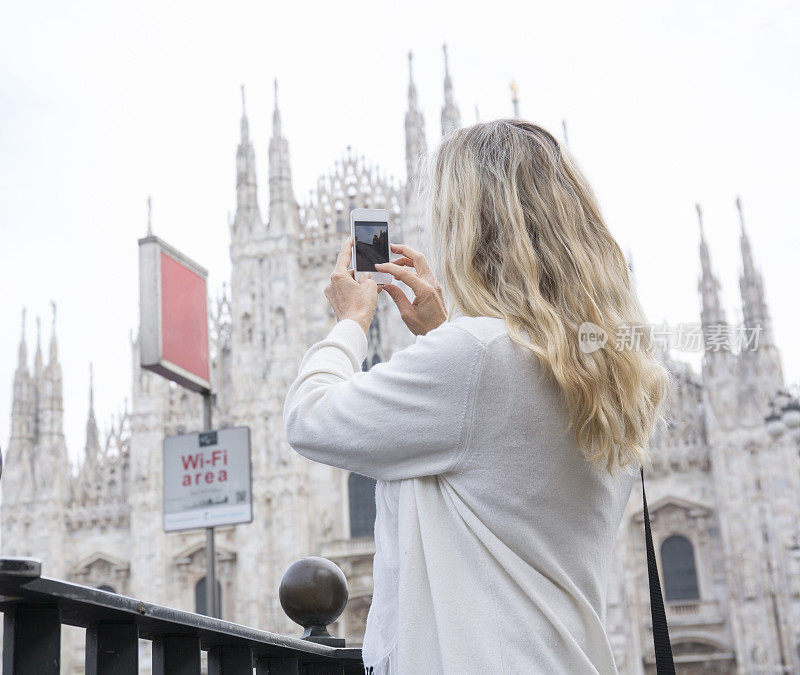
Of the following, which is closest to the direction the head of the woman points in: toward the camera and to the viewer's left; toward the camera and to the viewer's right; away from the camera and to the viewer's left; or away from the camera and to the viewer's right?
away from the camera and to the viewer's left

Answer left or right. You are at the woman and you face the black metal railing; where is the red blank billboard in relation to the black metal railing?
right

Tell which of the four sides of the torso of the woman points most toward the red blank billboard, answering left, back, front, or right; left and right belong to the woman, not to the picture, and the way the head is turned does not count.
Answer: front

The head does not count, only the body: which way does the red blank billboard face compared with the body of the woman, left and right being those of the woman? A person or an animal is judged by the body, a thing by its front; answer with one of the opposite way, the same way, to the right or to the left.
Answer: the opposite way

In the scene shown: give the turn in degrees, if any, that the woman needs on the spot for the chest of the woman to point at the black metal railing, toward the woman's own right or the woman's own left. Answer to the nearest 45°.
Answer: approximately 45° to the woman's own left

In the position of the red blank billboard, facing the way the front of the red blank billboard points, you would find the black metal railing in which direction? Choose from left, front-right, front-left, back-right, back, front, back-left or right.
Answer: front-right

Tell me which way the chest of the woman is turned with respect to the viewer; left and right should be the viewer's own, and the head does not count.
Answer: facing away from the viewer and to the left of the viewer

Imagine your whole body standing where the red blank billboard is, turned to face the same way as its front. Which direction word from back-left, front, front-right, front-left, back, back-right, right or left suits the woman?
front-right

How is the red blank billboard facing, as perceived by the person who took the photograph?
facing the viewer and to the right of the viewer
